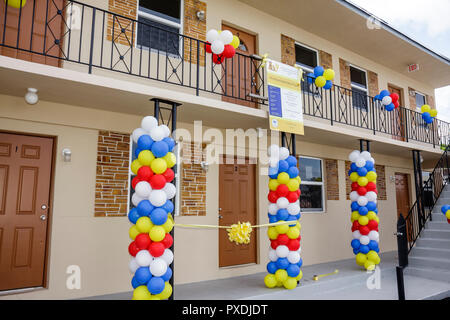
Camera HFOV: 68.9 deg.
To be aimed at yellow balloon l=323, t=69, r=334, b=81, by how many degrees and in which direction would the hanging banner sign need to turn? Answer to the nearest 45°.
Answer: approximately 90° to its left

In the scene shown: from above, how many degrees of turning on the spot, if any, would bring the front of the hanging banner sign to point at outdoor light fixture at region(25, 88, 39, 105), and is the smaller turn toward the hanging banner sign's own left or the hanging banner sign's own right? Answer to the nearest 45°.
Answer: approximately 90° to the hanging banner sign's own right

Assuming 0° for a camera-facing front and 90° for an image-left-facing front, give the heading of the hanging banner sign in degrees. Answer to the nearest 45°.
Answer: approximately 315°

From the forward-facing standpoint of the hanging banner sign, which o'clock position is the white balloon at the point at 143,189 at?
The white balloon is roughly at 3 o'clock from the hanging banner sign.

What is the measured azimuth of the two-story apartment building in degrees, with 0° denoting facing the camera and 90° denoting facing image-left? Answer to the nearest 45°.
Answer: approximately 315°

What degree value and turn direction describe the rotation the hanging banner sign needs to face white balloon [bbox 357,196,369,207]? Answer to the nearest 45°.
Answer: approximately 90° to its left
